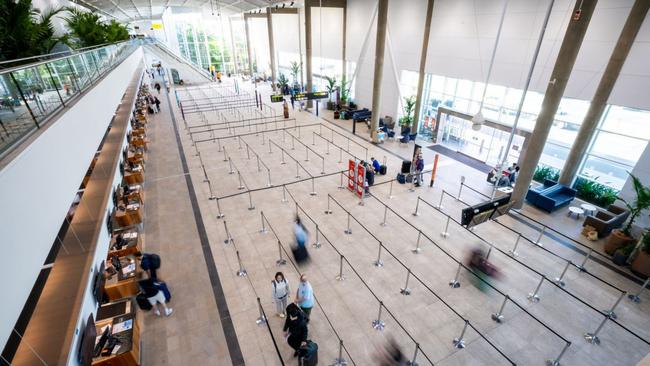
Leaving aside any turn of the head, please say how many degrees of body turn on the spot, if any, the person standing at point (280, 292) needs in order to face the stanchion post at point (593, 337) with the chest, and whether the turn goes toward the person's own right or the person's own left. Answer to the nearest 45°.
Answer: approximately 90° to the person's own left

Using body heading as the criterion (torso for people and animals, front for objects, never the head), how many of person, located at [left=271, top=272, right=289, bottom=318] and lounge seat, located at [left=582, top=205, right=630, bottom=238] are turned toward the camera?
1

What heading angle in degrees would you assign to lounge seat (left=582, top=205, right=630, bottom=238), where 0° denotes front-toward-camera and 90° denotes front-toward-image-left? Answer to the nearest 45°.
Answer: approximately 135°

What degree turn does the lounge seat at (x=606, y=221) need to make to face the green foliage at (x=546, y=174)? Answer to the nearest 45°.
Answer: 0° — it already faces it

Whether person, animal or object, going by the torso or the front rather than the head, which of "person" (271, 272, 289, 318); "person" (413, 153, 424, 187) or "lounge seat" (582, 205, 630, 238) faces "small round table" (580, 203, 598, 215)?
the lounge seat

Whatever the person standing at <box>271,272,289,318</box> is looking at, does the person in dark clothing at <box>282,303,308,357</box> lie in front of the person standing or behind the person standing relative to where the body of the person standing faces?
in front

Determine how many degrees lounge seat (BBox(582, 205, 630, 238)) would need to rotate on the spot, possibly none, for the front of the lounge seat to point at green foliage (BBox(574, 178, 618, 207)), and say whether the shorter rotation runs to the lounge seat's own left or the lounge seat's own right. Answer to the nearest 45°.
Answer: approximately 45° to the lounge seat's own right

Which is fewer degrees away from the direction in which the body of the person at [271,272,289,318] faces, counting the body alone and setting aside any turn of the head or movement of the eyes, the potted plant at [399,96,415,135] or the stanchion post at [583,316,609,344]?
the stanchion post

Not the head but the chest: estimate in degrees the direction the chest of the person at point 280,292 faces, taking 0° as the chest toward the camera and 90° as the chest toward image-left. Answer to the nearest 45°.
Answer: approximately 0°
